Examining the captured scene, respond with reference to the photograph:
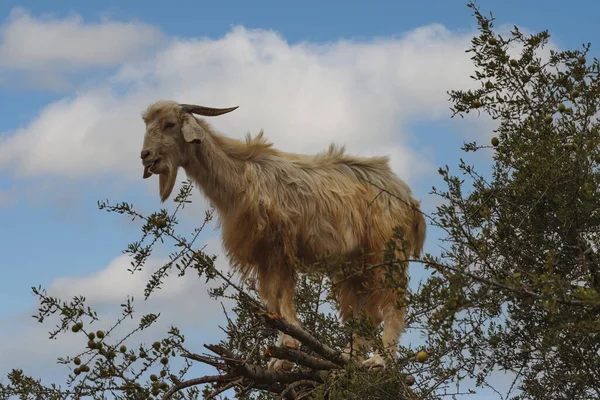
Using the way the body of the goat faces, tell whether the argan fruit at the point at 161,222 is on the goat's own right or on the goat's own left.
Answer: on the goat's own left

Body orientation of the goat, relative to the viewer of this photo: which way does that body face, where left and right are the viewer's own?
facing to the left of the viewer
